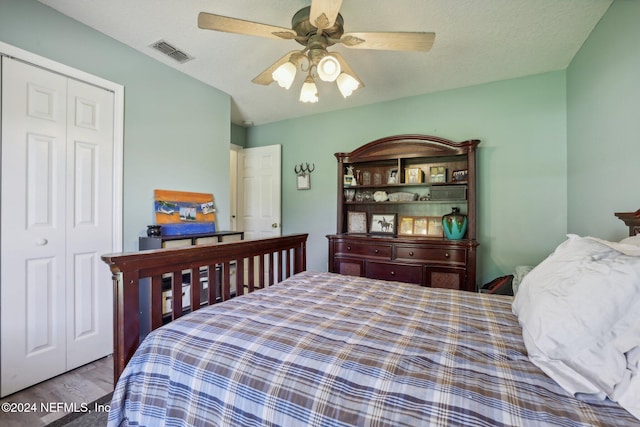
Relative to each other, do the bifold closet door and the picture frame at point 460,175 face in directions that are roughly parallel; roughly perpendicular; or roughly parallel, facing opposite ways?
roughly perpendicular

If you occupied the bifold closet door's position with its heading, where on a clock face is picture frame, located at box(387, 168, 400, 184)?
The picture frame is roughly at 11 o'clock from the bifold closet door.
